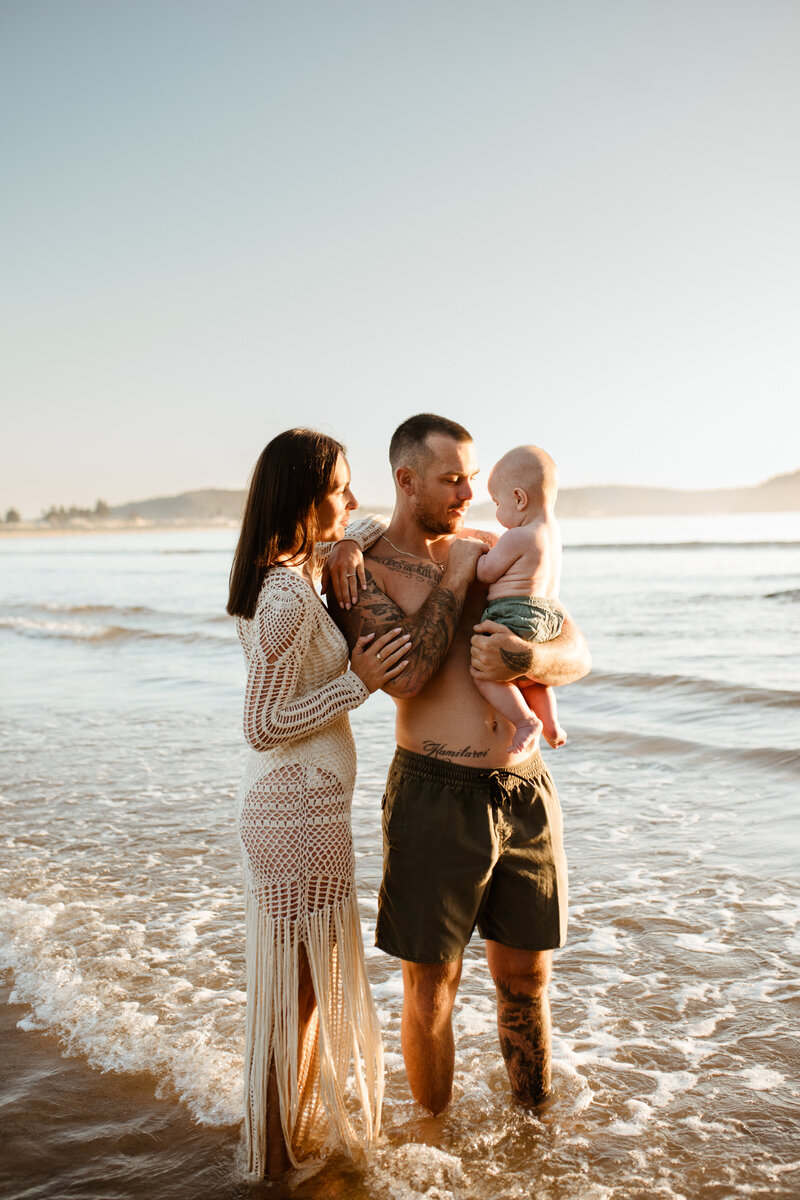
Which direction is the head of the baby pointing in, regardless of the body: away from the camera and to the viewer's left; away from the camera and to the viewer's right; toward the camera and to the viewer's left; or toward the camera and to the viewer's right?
away from the camera and to the viewer's left

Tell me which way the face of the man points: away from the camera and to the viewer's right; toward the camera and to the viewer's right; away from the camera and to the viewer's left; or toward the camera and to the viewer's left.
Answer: toward the camera and to the viewer's right

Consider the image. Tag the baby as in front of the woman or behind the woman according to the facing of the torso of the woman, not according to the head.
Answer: in front

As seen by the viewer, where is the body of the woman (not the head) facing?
to the viewer's right

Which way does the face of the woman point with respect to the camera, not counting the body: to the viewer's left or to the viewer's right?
to the viewer's right
